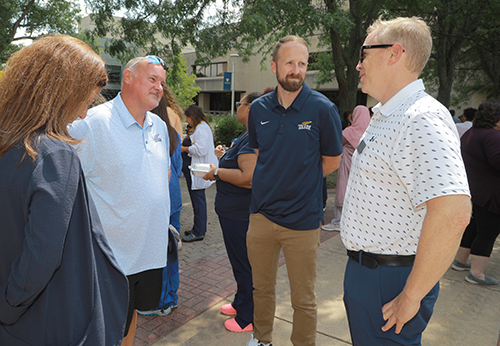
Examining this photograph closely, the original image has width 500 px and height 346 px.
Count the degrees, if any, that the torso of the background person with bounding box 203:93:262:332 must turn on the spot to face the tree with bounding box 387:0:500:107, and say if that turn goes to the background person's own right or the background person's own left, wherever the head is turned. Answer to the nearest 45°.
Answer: approximately 135° to the background person's own right

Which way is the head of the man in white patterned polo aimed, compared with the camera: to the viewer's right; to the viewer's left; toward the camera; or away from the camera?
to the viewer's left

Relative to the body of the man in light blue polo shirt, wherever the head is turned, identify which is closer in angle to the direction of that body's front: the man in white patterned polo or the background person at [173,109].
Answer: the man in white patterned polo

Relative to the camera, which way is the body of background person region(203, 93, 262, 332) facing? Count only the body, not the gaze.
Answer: to the viewer's left

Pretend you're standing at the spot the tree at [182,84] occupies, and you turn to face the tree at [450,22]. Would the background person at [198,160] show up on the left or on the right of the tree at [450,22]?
right

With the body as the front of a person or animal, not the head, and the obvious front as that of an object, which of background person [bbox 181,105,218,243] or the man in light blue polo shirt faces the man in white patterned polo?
the man in light blue polo shirt

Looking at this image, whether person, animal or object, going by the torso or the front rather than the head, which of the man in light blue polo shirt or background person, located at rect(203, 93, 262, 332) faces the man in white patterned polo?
the man in light blue polo shirt

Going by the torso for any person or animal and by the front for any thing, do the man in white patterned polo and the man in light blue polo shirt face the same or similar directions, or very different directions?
very different directions

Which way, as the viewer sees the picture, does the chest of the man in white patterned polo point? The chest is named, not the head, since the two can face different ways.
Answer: to the viewer's left
